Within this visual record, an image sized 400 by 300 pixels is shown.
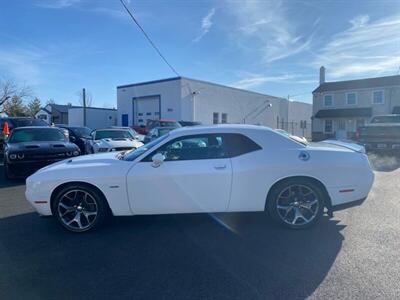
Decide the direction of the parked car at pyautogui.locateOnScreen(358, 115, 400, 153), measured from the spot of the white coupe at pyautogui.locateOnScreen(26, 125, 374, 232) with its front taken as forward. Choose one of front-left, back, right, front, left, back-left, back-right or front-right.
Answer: back-right

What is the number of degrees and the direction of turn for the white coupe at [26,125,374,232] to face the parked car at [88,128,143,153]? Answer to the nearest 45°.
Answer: approximately 45° to its right

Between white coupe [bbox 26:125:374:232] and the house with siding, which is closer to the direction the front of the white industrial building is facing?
the white coupe

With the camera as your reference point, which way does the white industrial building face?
facing the viewer and to the left of the viewer

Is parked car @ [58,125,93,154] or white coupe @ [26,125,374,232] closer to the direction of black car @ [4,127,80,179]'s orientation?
the white coupe

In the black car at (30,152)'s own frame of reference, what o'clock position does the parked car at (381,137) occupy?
The parked car is roughly at 9 o'clock from the black car.

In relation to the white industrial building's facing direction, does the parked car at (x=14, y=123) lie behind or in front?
in front

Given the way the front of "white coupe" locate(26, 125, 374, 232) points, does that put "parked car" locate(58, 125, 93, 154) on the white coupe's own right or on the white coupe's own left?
on the white coupe's own right

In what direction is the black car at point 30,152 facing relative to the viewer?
toward the camera

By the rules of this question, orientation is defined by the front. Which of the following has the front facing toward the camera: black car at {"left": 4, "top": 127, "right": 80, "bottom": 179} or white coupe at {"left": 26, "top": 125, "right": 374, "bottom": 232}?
the black car

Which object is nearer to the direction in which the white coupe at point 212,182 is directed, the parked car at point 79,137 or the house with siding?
the parked car

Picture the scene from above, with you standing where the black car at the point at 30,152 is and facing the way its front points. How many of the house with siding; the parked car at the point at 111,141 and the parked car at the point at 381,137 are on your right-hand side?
0

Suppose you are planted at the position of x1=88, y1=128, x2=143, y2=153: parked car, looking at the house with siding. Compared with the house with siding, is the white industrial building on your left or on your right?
left

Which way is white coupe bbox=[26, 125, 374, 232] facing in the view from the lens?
facing to the left of the viewer

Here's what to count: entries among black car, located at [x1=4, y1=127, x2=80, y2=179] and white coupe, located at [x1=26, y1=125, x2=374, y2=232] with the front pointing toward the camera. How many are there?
1

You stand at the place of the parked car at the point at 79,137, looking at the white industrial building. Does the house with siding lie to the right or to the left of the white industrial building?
right
